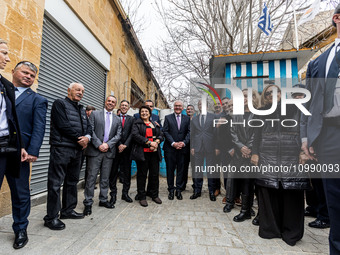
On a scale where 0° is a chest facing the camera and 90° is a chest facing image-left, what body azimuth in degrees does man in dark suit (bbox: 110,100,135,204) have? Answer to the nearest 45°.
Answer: approximately 0°

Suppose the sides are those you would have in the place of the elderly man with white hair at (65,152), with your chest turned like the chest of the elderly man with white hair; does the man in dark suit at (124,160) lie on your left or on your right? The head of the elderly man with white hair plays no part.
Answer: on your left

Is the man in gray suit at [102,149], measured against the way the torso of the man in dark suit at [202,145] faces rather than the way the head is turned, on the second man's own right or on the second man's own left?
on the second man's own right

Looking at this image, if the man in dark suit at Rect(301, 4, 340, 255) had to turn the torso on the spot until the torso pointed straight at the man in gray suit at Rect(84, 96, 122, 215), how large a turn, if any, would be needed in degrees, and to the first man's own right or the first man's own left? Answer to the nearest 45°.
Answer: approximately 90° to the first man's own right
